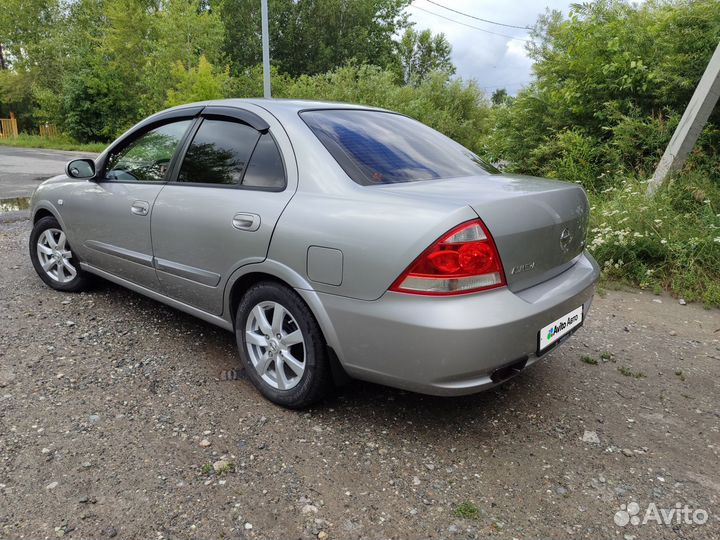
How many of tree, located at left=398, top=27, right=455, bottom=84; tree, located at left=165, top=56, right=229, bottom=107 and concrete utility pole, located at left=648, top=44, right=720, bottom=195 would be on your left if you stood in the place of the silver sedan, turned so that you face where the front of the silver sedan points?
0

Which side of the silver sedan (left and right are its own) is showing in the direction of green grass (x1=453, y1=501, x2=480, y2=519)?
back

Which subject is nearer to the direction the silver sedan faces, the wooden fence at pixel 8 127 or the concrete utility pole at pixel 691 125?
the wooden fence

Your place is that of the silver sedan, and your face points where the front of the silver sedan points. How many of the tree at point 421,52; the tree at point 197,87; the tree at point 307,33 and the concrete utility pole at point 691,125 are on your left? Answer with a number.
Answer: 0

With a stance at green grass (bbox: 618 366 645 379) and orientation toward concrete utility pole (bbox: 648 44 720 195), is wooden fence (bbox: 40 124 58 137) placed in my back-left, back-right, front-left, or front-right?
front-left

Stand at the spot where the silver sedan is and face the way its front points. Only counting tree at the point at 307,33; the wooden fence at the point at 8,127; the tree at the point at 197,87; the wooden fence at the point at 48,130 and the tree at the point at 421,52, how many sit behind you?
0

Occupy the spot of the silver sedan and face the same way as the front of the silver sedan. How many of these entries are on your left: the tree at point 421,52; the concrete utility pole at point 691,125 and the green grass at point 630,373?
0

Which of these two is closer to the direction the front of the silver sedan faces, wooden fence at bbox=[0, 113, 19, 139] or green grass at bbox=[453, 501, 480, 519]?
the wooden fence

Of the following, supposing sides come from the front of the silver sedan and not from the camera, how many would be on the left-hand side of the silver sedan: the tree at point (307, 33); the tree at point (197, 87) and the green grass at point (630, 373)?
0

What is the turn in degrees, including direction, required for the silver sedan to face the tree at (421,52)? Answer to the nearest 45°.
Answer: approximately 45° to its right

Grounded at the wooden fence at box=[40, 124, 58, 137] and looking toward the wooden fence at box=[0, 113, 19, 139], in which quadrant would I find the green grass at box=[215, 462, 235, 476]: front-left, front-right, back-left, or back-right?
back-left

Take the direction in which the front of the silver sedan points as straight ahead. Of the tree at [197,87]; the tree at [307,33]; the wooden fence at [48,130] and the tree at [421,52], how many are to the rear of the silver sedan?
0

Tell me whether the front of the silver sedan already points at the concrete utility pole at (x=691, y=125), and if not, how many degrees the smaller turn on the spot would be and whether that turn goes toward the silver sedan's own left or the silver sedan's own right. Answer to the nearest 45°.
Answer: approximately 90° to the silver sedan's own right

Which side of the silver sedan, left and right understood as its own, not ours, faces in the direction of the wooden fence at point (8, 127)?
front

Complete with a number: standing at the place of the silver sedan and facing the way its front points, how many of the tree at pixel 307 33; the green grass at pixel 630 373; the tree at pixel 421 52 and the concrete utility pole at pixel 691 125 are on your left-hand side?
0

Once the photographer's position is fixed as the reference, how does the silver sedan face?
facing away from the viewer and to the left of the viewer

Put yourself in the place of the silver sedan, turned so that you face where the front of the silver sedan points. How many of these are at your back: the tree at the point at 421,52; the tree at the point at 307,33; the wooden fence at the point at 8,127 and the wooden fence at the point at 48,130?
0
